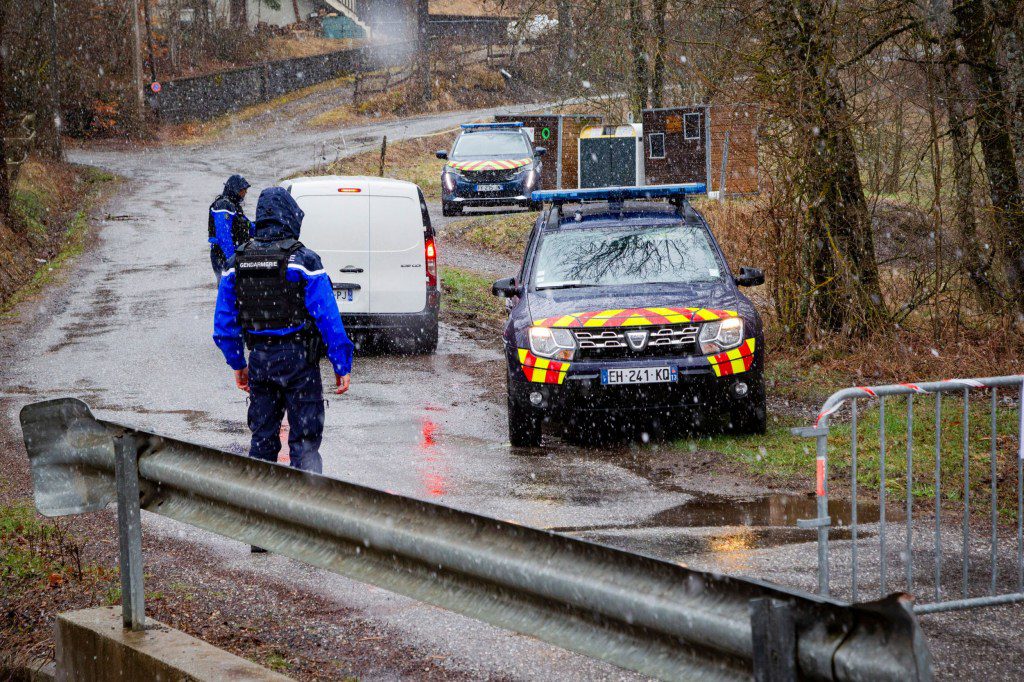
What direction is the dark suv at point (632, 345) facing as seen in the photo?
toward the camera

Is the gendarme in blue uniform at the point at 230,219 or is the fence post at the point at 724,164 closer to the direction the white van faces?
the fence post

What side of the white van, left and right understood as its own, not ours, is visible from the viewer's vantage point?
back

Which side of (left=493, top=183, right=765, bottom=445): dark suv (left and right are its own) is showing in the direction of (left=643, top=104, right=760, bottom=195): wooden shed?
back

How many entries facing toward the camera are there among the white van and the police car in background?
1

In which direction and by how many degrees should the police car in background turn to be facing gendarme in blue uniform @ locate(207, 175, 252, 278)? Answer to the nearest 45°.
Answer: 0° — it already faces them

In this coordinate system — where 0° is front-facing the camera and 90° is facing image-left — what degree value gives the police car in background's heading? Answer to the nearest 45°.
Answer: approximately 0°

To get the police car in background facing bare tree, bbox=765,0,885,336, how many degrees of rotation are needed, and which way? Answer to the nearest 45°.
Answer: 0° — it already faces it

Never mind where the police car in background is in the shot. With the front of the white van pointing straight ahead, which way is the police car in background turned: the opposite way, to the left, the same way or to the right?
the opposite way

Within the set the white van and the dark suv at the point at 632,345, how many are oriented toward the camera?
1

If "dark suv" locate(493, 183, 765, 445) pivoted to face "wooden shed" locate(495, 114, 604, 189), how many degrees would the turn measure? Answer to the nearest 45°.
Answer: approximately 180°

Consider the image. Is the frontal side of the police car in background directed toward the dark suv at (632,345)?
yes

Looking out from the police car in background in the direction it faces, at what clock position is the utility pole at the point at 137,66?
The utility pole is roughly at 5 o'clock from the police car in background.

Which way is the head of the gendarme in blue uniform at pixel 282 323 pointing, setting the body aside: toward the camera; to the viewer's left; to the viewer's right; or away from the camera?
away from the camera

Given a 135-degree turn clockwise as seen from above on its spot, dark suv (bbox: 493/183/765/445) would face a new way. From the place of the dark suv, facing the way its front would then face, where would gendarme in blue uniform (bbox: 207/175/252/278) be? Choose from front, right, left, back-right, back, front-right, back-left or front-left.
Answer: front

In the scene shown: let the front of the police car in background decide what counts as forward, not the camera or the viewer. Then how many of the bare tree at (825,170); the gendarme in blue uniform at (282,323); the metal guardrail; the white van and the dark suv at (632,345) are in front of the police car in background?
5
